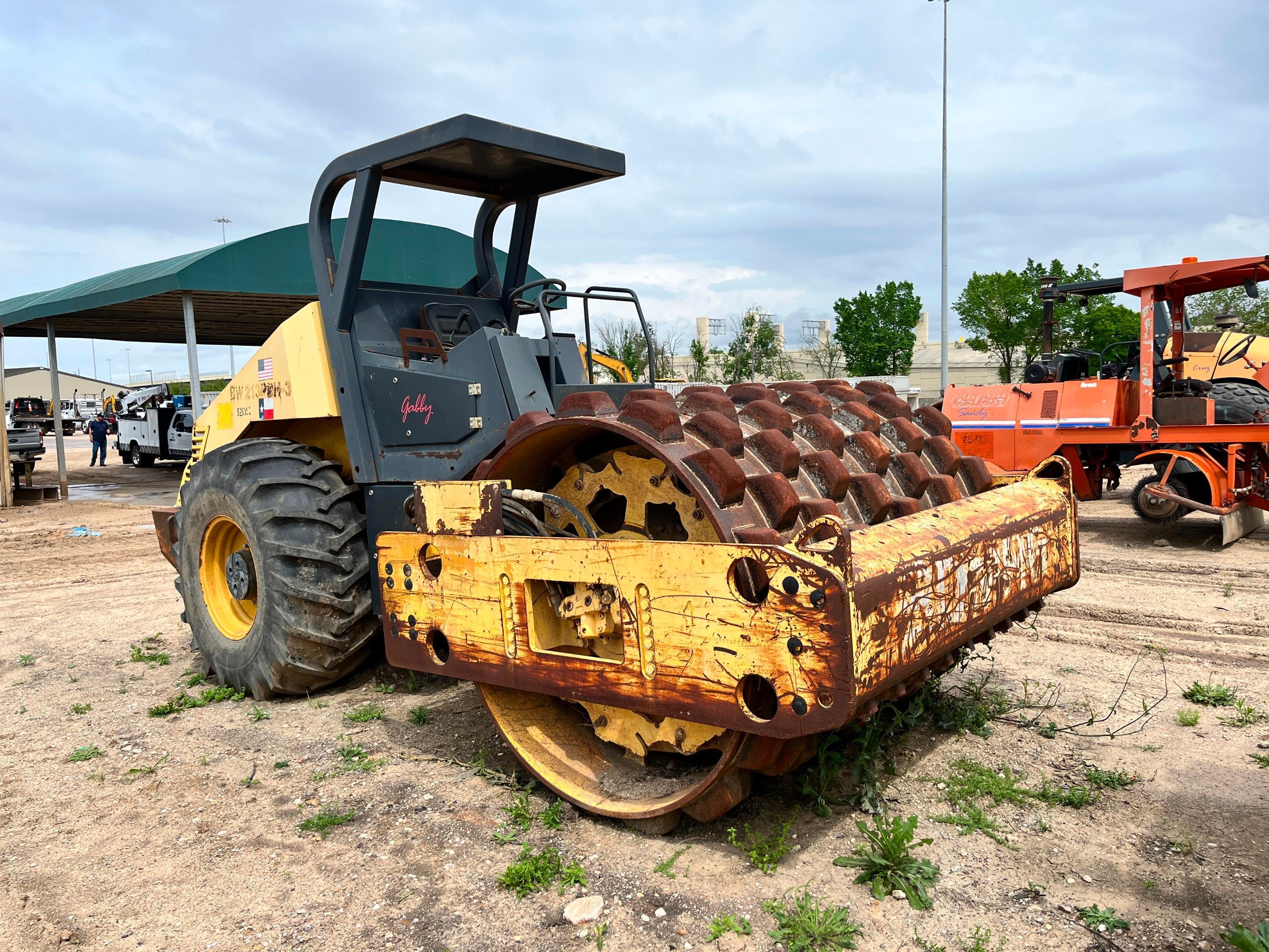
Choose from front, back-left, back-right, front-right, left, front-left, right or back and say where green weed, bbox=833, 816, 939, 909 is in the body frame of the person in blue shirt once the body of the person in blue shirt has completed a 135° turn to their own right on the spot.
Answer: back-left

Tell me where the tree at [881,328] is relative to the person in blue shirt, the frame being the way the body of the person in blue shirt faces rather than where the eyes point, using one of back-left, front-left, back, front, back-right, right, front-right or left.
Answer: left

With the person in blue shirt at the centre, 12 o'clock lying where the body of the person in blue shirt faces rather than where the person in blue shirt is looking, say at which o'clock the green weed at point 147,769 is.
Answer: The green weed is roughly at 12 o'clock from the person in blue shirt.

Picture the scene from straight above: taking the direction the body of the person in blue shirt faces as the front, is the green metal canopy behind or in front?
in front

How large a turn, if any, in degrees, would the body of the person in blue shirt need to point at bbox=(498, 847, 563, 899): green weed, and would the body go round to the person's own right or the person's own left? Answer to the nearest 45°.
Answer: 0° — they already face it

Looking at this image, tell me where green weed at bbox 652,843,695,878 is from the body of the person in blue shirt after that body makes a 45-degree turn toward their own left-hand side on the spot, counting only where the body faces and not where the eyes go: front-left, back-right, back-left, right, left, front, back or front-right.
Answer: front-right

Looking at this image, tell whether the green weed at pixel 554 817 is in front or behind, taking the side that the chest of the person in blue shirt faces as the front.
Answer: in front

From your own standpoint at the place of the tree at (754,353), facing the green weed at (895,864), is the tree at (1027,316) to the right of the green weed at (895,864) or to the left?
left

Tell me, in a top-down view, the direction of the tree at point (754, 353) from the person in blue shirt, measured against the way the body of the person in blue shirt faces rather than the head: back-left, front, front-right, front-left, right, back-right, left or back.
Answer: left

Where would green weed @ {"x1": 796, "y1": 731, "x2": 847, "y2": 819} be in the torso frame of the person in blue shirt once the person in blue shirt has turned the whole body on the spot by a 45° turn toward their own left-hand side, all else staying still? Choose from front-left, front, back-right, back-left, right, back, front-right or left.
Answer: front-right

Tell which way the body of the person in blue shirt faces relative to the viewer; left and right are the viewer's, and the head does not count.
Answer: facing the viewer

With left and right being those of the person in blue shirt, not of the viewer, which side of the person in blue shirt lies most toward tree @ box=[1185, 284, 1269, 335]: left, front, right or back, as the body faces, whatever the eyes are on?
left

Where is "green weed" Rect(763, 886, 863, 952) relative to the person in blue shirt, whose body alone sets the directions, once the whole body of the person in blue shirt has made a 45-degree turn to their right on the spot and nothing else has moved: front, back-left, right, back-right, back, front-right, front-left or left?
front-left

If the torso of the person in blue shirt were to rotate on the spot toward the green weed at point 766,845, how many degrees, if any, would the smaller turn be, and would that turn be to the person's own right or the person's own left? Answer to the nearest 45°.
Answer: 0° — they already face it
